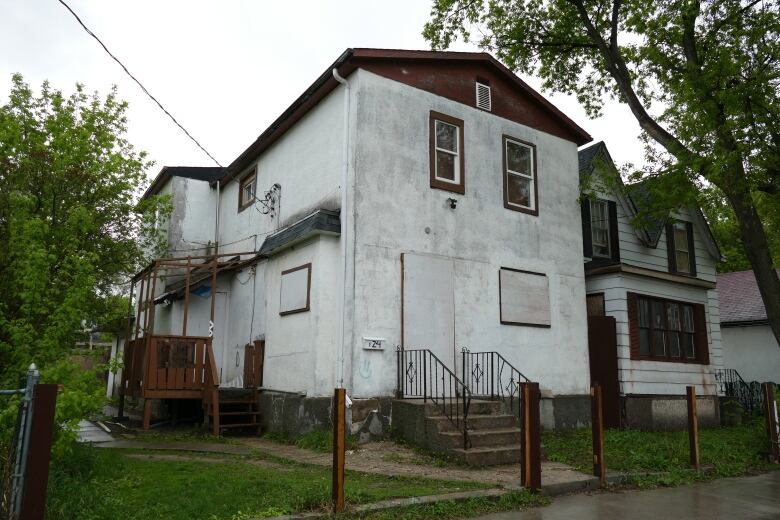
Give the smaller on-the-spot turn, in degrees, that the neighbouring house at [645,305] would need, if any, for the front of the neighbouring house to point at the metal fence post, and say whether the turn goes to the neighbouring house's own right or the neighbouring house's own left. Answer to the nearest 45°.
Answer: approximately 45° to the neighbouring house's own right

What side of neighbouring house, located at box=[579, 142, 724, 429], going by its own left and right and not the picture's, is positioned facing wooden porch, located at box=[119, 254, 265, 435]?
right

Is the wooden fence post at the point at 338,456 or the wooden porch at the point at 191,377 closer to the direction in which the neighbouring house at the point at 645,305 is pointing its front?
the wooden fence post

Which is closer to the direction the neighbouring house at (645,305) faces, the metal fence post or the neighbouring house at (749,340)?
the metal fence post

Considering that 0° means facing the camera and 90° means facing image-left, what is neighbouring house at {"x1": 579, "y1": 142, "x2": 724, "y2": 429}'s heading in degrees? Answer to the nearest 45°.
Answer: approximately 315°

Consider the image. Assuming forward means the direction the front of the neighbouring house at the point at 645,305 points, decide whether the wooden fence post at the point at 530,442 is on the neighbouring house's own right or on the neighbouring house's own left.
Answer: on the neighbouring house's own right

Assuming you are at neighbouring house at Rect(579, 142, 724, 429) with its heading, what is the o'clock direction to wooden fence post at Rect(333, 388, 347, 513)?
The wooden fence post is roughly at 2 o'clock from the neighbouring house.

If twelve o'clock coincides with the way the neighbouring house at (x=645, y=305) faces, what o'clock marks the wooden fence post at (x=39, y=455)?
The wooden fence post is roughly at 2 o'clock from the neighbouring house.

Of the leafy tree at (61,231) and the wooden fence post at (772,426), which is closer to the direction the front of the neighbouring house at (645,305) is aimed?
the wooden fence post

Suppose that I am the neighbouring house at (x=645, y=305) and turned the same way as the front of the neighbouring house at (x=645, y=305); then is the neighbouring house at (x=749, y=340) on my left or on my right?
on my left

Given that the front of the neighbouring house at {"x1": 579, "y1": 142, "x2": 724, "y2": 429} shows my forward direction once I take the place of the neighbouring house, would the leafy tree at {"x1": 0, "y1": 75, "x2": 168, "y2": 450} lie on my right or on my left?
on my right
